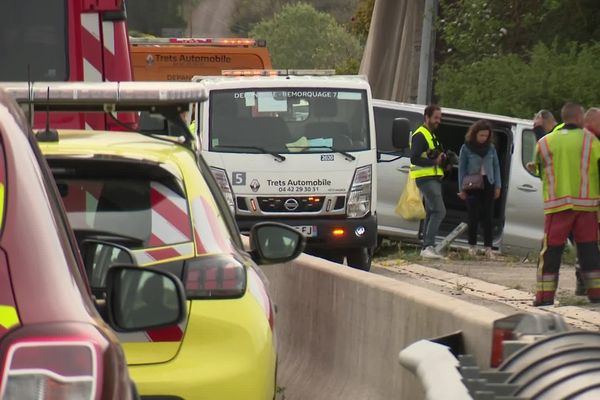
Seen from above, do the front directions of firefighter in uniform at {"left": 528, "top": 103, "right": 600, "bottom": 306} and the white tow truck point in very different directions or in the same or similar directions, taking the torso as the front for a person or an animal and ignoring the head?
very different directions

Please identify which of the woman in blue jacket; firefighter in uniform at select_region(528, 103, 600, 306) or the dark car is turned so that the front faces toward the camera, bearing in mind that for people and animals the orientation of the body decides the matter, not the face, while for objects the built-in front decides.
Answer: the woman in blue jacket

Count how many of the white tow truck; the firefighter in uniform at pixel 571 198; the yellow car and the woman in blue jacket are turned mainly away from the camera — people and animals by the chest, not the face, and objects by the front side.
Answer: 2

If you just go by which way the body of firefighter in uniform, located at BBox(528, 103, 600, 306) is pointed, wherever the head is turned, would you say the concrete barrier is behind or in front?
behind

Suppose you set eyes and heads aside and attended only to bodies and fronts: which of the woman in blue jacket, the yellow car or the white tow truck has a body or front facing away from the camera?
the yellow car

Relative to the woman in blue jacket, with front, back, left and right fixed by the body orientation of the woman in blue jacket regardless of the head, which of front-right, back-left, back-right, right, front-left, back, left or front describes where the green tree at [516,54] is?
back

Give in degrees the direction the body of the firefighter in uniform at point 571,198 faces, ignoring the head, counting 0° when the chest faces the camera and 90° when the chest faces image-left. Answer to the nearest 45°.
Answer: approximately 180°

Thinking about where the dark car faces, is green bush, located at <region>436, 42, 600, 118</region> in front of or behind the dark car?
in front

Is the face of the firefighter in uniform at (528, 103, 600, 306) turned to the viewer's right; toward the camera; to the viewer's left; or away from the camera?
away from the camera

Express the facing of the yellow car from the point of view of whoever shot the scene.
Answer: facing away from the viewer

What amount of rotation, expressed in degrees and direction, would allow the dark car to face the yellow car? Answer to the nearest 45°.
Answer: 0° — it already faces it

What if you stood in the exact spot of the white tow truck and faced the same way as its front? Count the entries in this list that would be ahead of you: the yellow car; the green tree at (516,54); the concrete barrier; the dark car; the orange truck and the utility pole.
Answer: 3

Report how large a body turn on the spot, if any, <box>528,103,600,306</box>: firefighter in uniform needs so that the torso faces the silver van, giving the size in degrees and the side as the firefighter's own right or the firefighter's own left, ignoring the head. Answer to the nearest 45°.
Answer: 0° — they already face it

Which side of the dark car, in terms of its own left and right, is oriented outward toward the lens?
back
